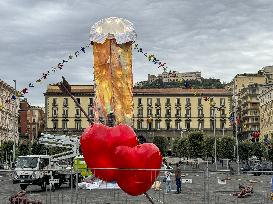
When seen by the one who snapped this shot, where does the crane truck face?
facing the viewer and to the left of the viewer
